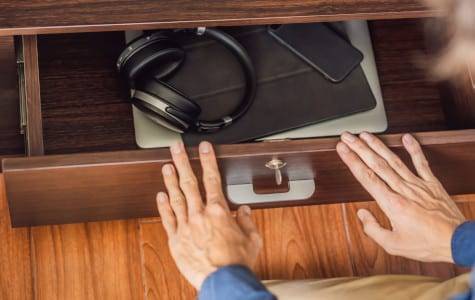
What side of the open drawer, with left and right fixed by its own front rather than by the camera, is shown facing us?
front
